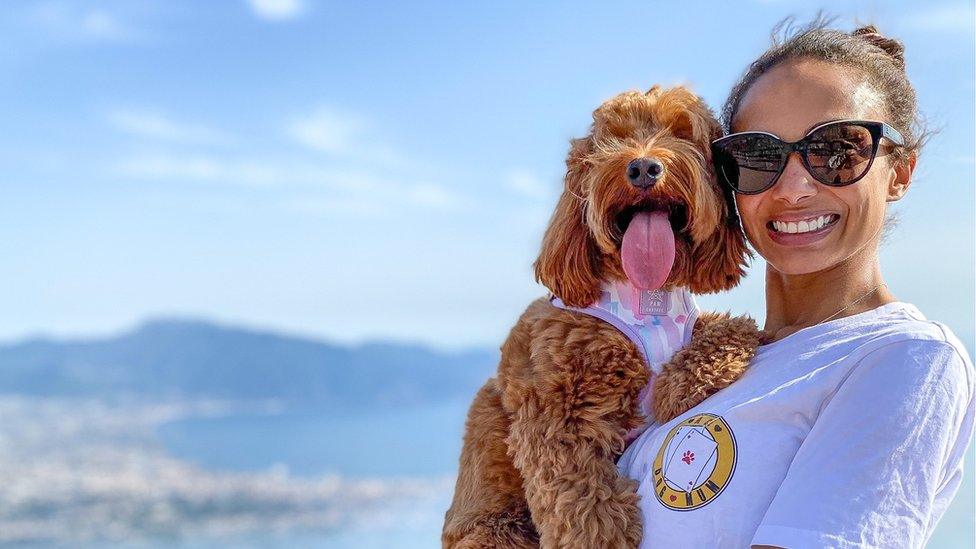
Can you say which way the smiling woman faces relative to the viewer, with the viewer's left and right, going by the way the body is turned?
facing the viewer and to the left of the viewer
